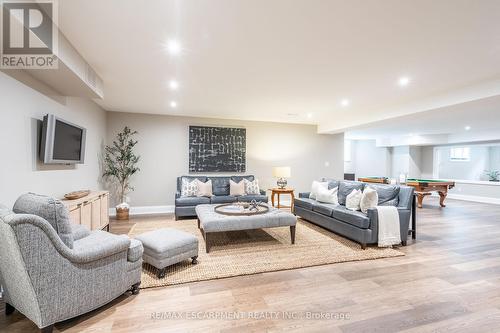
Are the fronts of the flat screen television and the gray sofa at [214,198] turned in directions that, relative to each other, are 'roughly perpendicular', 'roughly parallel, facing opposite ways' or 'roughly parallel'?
roughly perpendicular

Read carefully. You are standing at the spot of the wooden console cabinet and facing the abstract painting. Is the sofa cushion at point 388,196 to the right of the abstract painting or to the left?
right

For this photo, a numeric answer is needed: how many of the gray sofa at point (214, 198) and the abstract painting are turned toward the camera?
2

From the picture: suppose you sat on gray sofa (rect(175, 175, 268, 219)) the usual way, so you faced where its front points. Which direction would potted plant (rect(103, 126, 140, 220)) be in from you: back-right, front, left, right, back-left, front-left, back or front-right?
right

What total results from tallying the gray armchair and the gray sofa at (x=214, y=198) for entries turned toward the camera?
1

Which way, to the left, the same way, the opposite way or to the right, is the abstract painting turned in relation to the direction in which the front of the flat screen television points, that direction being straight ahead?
to the right

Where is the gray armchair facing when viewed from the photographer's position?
facing away from the viewer and to the right of the viewer

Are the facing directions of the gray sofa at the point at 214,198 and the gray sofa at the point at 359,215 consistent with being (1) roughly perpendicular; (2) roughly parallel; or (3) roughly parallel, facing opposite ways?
roughly perpendicular

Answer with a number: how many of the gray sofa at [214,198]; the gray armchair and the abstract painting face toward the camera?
2
